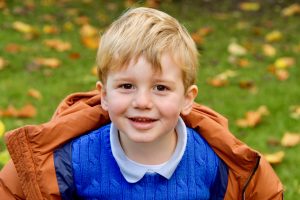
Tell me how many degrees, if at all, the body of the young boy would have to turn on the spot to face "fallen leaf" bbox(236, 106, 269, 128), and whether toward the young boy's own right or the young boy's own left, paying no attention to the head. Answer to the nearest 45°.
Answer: approximately 135° to the young boy's own left

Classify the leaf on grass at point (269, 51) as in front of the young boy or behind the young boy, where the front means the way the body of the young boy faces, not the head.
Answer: behind

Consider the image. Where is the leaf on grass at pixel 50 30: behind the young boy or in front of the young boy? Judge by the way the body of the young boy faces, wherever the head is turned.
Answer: behind

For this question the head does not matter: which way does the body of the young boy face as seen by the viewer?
toward the camera

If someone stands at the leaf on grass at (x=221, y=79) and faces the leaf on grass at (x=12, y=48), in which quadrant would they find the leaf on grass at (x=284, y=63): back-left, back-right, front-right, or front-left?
back-right

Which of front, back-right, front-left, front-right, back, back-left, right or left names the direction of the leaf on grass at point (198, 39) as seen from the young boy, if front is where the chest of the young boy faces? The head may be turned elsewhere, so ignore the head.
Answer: back

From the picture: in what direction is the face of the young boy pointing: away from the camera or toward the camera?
toward the camera

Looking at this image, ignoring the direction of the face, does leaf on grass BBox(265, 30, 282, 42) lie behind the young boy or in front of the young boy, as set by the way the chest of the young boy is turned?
behind

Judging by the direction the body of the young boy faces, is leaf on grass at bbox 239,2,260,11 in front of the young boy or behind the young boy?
behind

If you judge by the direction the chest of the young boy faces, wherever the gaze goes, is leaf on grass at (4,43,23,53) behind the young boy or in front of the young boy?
behind

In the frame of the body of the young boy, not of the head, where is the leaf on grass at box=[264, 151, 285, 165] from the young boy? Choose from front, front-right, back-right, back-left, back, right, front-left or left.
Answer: back-left

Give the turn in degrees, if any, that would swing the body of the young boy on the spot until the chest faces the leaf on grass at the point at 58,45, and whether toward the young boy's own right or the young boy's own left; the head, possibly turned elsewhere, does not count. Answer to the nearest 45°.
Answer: approximately 180°

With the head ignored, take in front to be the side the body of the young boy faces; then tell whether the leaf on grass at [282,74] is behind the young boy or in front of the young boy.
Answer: behind

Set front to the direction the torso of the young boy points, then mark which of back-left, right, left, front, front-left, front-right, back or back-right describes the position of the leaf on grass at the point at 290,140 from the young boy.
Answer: back-left
